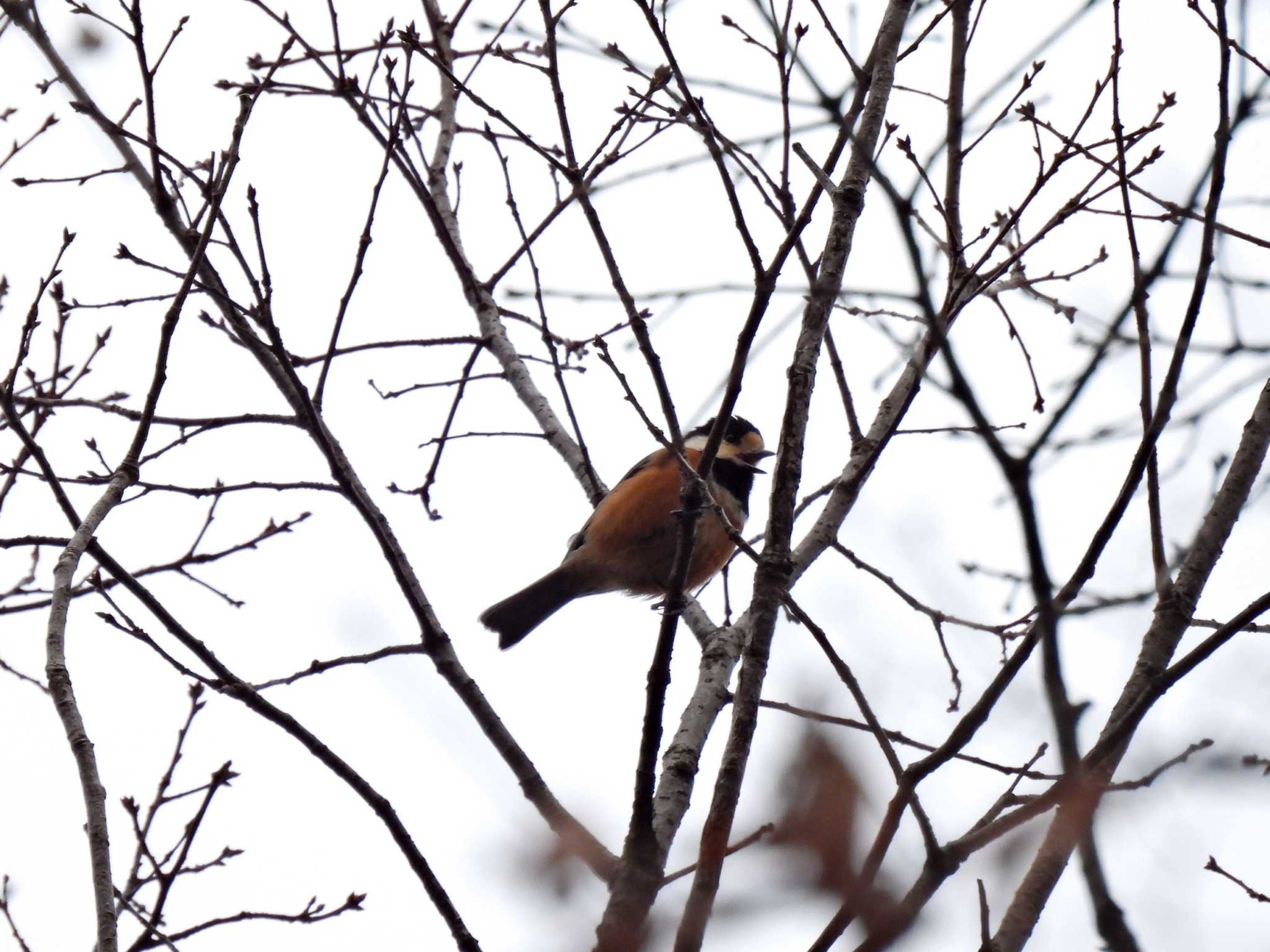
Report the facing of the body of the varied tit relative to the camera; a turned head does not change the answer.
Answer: to the viewer's right
